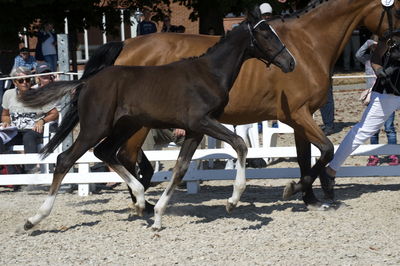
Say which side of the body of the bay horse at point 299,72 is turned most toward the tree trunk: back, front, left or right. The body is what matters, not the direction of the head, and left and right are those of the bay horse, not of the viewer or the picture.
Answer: left

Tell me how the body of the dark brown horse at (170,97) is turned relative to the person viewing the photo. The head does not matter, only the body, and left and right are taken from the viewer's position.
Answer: facing to the right of the viewer

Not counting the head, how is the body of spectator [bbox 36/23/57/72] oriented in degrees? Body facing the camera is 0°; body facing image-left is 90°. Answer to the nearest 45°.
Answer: approximately 315°

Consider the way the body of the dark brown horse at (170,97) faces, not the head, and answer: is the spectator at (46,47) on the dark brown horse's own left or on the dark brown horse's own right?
on the dark brown horse's own left

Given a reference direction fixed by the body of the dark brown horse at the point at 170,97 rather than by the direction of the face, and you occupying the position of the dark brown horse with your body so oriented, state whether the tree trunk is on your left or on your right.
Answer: on your left

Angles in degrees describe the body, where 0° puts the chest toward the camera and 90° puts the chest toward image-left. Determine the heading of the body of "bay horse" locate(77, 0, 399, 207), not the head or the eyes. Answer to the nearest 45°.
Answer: approximately 270°

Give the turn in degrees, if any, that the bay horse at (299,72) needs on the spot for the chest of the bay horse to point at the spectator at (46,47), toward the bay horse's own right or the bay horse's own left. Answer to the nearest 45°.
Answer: approximately 135° to the bay horse's own left

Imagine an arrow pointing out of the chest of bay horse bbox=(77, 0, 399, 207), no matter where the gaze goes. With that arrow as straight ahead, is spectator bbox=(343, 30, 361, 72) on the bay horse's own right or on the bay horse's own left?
on the bay horse's own left
